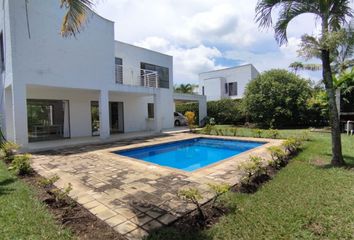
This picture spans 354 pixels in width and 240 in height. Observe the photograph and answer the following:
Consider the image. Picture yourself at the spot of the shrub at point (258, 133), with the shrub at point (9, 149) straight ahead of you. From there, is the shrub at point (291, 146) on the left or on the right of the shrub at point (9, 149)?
left

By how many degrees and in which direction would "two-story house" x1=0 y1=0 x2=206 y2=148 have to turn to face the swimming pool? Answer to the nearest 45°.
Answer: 0° — it already faces it

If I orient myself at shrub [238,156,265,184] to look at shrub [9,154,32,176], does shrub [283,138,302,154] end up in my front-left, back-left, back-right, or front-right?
back-right

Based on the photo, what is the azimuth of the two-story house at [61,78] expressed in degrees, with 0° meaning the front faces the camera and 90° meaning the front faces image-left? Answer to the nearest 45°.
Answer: approximately 315°

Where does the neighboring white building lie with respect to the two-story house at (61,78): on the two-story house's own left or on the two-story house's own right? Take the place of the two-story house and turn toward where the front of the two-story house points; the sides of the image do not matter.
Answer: on the two-story house's own left

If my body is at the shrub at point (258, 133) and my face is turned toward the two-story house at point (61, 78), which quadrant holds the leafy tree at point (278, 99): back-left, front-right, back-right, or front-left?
back-right

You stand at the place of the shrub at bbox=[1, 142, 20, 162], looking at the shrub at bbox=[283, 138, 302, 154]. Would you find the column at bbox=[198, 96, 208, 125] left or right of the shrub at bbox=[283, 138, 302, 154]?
left

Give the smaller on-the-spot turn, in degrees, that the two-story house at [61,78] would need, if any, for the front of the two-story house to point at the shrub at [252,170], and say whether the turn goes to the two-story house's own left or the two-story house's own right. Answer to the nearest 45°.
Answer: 0° — it already faces it

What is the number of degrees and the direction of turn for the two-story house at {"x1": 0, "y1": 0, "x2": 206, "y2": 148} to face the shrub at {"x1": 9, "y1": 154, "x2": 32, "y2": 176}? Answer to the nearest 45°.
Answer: approximately 45° to its right
